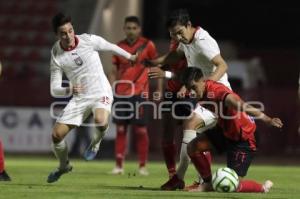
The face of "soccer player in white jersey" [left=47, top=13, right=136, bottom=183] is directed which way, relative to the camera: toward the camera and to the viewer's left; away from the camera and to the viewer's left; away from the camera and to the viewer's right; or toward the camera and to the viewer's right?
toward the camera and to the viewer's right

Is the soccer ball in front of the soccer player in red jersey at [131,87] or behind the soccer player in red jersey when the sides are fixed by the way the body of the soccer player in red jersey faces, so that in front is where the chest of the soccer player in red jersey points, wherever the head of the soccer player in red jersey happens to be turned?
in front

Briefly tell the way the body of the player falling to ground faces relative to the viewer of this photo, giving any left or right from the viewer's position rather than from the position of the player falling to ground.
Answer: facing to the left of the viewer

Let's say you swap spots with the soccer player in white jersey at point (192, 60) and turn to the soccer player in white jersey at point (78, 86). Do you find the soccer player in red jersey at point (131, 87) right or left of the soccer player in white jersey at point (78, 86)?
right

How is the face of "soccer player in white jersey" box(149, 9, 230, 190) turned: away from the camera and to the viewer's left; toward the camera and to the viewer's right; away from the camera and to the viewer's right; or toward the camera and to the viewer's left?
toward the camera and to the viewer's left

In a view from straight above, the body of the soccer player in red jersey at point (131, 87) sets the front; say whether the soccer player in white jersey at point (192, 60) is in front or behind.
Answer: in front
